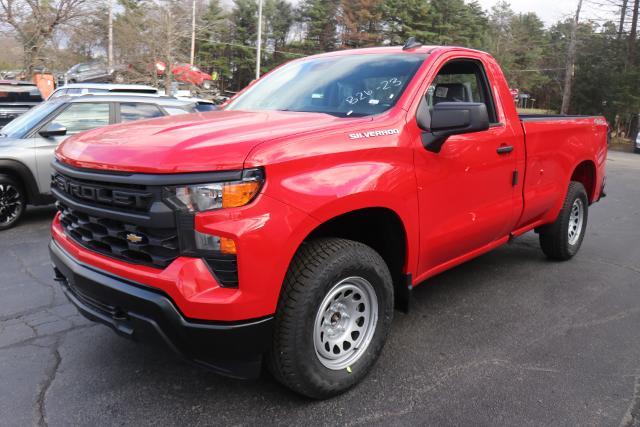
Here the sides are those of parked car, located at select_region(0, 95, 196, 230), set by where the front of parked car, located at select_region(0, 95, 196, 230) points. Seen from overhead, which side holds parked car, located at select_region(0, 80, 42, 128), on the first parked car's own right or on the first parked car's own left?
on the first parked car's own right

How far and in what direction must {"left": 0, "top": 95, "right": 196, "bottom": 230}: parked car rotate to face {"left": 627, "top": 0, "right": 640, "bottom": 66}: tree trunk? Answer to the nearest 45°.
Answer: approximately 180°

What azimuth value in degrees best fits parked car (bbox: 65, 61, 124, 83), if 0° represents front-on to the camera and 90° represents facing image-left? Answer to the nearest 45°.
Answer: approximately 45°

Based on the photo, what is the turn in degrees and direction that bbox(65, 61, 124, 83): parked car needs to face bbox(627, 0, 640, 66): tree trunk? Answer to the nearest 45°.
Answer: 0° — it already faces it

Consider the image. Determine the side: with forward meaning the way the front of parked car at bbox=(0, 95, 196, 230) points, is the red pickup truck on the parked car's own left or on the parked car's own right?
on the parked car's own left

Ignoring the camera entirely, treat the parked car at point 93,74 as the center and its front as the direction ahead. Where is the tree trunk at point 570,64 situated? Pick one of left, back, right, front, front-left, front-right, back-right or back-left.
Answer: back-left

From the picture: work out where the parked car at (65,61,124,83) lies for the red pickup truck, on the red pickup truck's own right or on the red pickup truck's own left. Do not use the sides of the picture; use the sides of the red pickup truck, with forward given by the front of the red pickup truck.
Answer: on the red pickup truck's own right

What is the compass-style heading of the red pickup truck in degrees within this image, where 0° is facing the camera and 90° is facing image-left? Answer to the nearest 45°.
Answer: approximately 45°

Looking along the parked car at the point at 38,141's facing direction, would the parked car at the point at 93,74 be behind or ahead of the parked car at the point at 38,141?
behind
